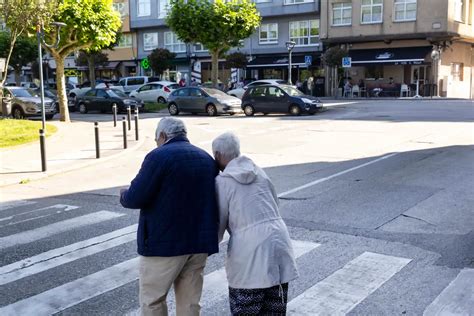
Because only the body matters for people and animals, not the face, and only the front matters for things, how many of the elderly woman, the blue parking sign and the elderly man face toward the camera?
1

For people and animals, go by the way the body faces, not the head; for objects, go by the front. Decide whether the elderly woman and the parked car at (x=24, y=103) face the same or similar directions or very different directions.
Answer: very different directions

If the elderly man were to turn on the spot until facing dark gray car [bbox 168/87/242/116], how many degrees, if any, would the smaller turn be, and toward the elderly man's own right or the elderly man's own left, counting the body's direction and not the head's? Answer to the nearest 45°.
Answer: approximately 45° to the elderly man's own right

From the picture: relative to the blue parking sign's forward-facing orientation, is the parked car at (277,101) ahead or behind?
ahead

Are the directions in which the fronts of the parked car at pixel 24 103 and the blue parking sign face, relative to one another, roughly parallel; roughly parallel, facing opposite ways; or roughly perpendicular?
roughly perpendicular

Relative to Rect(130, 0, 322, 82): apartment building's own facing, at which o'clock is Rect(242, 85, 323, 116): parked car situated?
The parked car is roughly at 12 o'clock from the apartment building.

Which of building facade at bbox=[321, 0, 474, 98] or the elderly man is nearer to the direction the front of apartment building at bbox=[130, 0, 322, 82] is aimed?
the elderly man

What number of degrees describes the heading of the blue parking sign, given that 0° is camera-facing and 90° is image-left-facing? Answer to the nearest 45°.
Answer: approximately 0°

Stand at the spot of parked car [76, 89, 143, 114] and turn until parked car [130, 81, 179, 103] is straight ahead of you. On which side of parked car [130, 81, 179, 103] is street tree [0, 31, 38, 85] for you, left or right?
left

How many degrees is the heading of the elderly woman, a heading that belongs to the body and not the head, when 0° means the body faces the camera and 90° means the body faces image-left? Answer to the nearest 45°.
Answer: approximately 135°

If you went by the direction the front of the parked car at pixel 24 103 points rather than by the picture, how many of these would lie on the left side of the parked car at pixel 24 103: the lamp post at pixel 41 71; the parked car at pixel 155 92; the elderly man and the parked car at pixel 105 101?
2

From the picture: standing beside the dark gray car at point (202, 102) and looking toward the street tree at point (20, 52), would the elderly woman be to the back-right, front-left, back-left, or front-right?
back-left

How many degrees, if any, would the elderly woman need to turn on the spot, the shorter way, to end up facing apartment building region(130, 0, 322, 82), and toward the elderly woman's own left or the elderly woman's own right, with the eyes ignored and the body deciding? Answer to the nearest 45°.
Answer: approximately 45° to the elderly woman's own right
